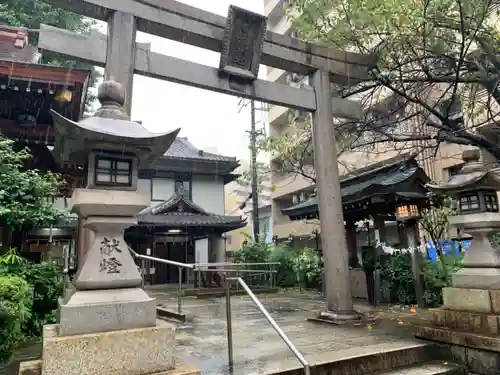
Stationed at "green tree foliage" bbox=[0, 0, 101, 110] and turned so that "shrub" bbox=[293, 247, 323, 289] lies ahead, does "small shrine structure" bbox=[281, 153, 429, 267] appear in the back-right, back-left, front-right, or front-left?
front-right

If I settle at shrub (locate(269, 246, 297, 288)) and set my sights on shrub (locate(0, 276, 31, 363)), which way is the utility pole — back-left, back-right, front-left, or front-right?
back-right

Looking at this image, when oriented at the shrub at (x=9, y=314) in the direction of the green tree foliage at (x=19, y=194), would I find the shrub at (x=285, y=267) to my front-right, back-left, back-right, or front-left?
front-right

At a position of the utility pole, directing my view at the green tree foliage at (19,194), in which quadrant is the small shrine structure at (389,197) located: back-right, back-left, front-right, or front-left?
front-left

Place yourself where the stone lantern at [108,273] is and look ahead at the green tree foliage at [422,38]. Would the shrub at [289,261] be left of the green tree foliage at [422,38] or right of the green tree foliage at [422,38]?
left
